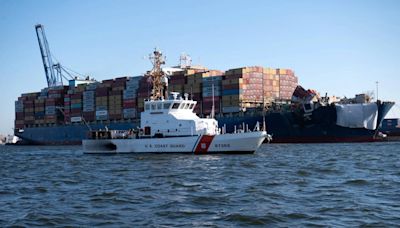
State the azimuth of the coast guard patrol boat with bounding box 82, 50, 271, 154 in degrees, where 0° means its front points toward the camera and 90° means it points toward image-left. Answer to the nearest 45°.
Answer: approximately 270°
